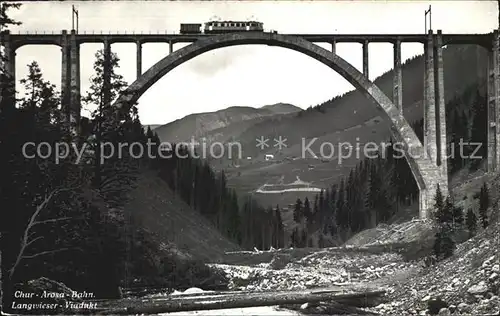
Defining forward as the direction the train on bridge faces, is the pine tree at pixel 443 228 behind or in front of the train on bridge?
in front

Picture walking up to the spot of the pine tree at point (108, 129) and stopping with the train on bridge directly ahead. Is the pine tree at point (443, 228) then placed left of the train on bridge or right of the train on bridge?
right

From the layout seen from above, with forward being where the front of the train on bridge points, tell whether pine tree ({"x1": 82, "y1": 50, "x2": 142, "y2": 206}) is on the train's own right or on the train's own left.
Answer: on the train's own right

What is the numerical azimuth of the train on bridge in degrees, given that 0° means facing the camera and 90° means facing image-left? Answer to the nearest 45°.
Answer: approximately 270°

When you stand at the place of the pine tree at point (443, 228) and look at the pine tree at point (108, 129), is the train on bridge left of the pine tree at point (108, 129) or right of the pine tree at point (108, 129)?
right
